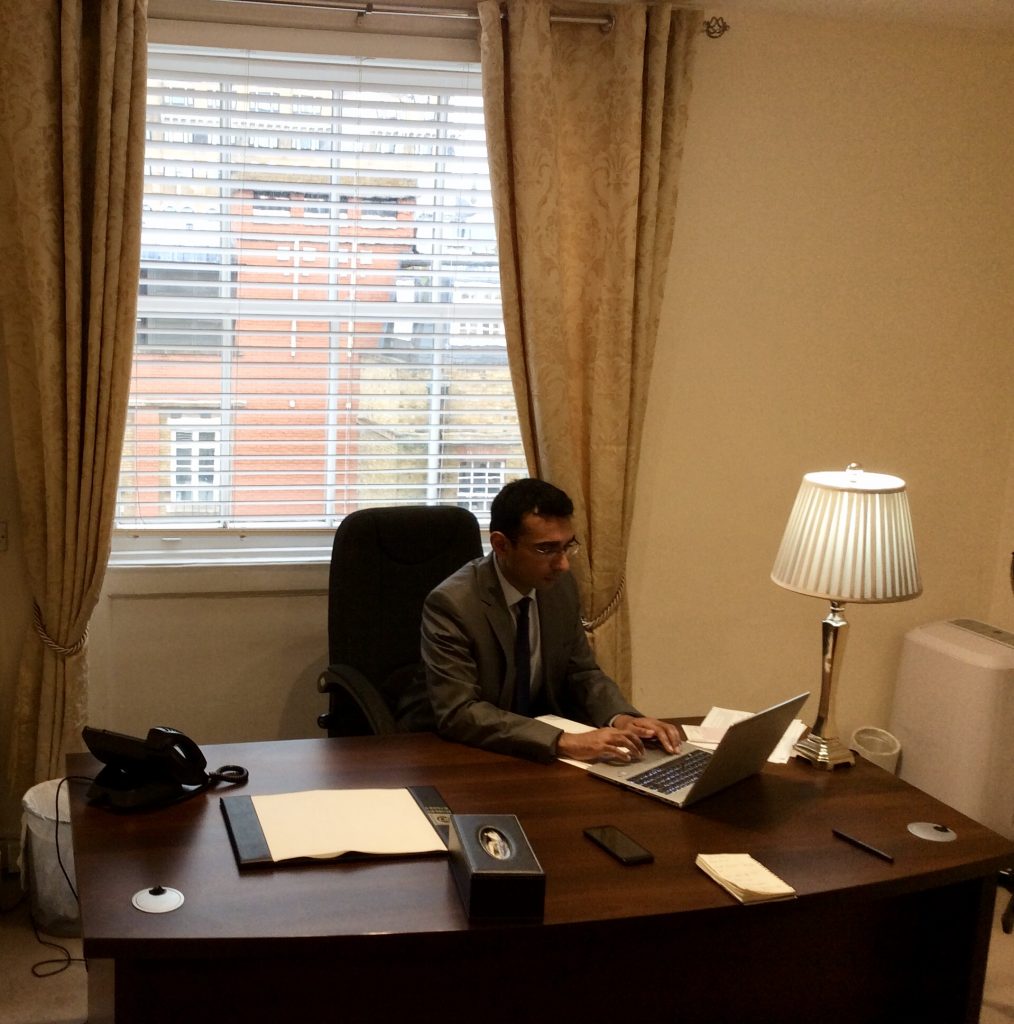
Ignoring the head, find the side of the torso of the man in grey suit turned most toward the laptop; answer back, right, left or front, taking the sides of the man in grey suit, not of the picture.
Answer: front

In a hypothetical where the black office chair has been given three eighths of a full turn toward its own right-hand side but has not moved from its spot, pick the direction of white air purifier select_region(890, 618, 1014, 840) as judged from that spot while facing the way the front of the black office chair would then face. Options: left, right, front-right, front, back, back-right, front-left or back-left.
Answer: back

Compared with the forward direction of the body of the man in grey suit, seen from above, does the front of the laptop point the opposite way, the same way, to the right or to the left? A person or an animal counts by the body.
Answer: the opposite way

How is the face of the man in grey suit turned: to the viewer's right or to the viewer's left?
to the viewer's right

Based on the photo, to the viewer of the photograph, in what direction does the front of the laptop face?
facing away from the viewer and to the left of the viewer

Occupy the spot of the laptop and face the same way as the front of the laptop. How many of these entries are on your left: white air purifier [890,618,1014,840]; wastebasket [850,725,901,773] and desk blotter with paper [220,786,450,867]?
1

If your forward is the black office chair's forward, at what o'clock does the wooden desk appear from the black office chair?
The wooden desk is roughly at 1 o'clock from the black office chair.

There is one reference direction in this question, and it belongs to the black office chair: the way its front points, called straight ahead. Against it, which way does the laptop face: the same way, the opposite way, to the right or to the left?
the opposite way

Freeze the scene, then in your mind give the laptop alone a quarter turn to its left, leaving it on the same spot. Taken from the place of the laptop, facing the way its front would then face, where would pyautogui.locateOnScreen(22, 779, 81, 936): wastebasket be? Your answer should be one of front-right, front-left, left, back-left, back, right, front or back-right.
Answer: front-right

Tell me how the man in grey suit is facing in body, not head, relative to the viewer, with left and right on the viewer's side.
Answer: facing the viewer and to the right of the viewer
